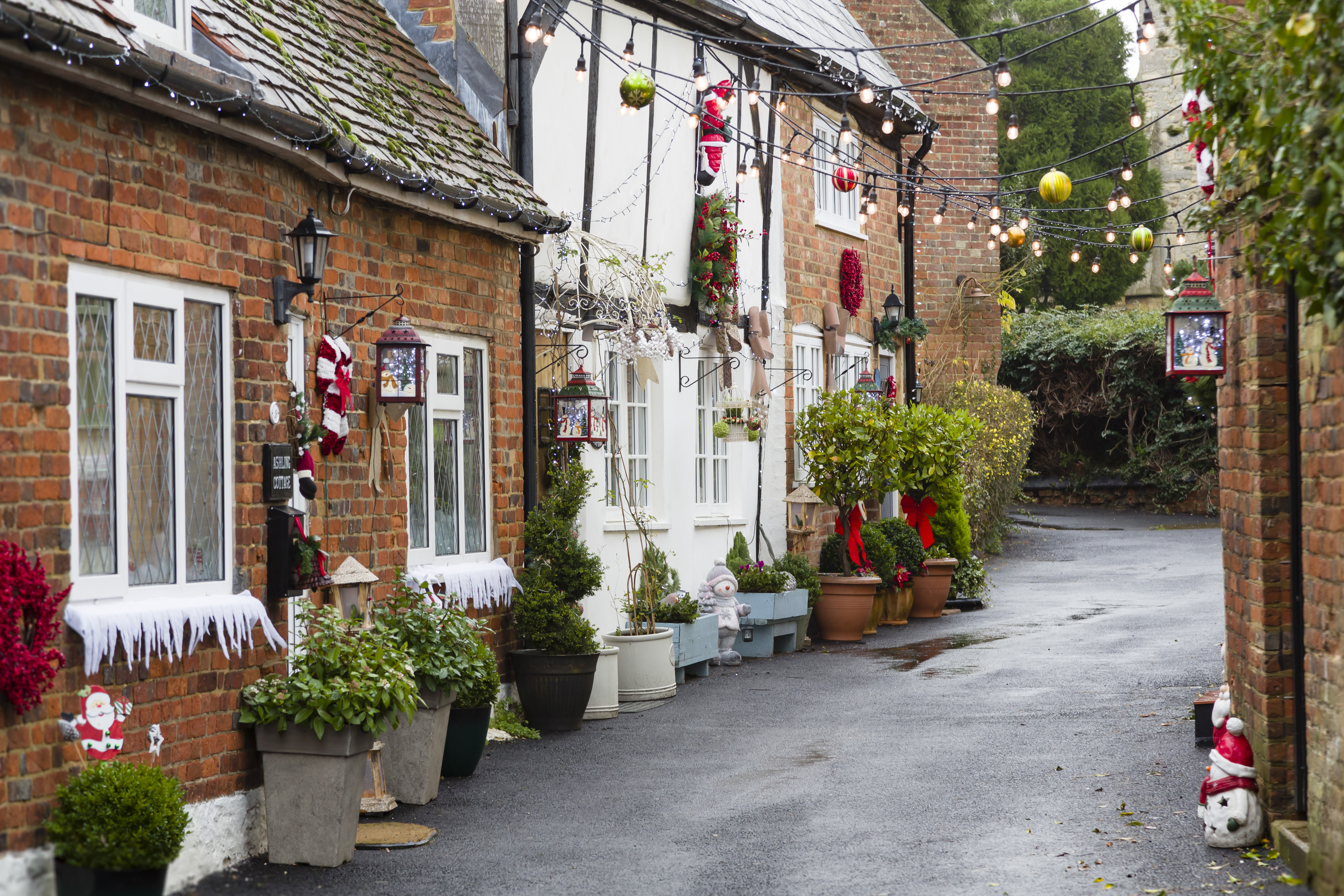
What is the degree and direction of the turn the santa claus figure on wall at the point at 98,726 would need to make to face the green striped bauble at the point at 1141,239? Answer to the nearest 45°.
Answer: approximately 90° to its left

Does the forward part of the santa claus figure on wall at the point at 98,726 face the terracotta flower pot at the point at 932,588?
no

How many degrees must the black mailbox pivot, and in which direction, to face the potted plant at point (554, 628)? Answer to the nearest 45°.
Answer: approximately 90° to its left

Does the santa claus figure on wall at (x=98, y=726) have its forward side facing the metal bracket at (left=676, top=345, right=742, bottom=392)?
no

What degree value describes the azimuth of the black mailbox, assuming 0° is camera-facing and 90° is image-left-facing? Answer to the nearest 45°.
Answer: approximately 315°

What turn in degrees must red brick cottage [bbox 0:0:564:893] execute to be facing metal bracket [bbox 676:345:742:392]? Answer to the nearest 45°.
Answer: approximately 90° to its left

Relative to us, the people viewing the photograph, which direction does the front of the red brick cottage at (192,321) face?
facing the viewer and to the right of the viewer

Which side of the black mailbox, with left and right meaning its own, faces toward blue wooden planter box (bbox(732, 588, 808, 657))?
left

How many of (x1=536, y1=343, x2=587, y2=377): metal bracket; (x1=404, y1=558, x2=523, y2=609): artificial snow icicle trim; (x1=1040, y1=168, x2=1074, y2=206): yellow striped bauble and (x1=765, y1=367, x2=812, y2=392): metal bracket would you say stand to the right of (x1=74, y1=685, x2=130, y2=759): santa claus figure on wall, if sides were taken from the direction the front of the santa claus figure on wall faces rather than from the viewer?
0

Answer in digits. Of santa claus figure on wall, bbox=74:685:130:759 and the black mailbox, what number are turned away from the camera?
0

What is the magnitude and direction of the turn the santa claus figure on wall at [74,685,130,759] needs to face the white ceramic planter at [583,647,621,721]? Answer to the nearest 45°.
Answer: approximately 135° to its left

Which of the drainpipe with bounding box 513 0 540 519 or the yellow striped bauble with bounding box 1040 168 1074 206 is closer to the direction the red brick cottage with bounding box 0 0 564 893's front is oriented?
the yellow striped bauble

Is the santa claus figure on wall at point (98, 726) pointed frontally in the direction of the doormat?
no

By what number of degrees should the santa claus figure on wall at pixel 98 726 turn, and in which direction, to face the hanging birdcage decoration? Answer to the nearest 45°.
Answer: approximately 135° to its left

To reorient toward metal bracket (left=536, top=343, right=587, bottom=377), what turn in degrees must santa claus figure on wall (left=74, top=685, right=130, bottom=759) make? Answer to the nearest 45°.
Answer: approximately 135° to its left

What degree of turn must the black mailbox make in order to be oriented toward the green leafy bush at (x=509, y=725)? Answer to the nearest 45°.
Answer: approximately 90° to its left

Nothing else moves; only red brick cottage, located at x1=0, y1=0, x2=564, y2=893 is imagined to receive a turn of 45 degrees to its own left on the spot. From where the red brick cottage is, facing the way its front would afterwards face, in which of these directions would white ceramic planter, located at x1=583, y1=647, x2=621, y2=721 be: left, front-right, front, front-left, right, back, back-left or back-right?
front-left
